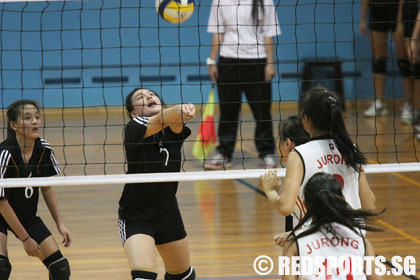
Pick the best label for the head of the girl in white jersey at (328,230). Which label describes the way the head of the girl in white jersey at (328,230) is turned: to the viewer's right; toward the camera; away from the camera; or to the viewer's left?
away from the camera

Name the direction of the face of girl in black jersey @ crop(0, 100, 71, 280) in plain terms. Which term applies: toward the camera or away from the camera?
toward the camera

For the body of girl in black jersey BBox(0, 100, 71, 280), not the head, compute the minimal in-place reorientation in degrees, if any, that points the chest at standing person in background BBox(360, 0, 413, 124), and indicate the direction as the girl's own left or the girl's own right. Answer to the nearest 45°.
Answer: approximately 90° to the girl's own left

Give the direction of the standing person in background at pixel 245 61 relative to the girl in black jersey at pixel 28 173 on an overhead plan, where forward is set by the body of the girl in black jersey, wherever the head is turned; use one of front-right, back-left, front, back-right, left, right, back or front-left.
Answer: left

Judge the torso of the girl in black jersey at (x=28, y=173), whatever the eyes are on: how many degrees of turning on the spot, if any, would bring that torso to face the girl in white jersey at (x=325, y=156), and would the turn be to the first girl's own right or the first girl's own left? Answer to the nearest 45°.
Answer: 0° — they already face them

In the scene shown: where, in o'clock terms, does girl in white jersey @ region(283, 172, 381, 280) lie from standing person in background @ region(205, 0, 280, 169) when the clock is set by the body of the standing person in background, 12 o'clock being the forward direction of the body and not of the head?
The girl in white jersey is roughly at 12 o'clock from the standing person in background.

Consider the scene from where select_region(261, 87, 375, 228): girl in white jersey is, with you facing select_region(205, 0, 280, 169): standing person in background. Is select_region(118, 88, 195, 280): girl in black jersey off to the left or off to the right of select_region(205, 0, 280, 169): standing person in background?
left

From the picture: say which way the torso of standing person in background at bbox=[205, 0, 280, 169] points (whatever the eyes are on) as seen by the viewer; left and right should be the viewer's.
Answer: facing the viewer

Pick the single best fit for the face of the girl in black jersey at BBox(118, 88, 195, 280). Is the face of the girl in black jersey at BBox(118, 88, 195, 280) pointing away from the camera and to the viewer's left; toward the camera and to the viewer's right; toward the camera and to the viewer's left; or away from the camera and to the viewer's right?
toward the camera and to the viewer's right

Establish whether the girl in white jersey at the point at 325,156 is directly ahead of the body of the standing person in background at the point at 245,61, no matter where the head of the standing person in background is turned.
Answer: yes

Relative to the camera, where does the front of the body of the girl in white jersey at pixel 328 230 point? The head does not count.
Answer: away from the camera

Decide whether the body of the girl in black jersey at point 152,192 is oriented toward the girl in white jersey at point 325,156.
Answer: yes

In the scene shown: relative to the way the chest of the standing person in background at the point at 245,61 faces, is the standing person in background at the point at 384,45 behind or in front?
behind

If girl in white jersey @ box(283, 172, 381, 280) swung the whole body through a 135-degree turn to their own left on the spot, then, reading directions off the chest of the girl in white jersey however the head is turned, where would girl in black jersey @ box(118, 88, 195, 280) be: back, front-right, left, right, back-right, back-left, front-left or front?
right

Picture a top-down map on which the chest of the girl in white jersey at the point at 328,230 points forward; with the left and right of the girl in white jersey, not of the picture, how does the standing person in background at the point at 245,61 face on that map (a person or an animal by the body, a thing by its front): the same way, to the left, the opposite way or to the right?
the opposite way

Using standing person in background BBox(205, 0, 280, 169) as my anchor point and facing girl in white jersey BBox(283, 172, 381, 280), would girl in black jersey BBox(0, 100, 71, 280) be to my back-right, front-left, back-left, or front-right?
front-right

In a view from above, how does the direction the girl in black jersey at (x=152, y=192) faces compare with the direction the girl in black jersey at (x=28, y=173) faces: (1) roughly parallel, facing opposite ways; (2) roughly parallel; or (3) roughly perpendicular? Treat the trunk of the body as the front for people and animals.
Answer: roughly parallel

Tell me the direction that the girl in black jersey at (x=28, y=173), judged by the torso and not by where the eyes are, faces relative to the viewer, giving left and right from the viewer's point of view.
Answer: facing the viewer and to the right of the viewer
